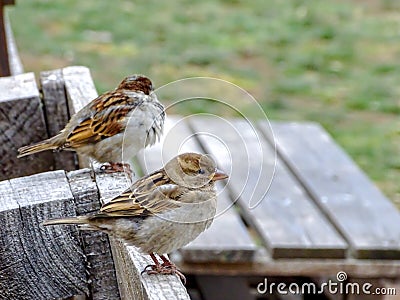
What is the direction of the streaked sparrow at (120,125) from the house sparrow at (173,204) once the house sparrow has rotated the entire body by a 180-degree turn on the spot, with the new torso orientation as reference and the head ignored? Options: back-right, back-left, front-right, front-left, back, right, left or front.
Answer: right

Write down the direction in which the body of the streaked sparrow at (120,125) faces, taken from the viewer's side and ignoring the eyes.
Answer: to the viewer's right

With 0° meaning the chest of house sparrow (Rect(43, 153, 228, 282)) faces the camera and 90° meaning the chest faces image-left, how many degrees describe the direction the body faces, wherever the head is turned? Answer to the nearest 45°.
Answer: approximately 270°
